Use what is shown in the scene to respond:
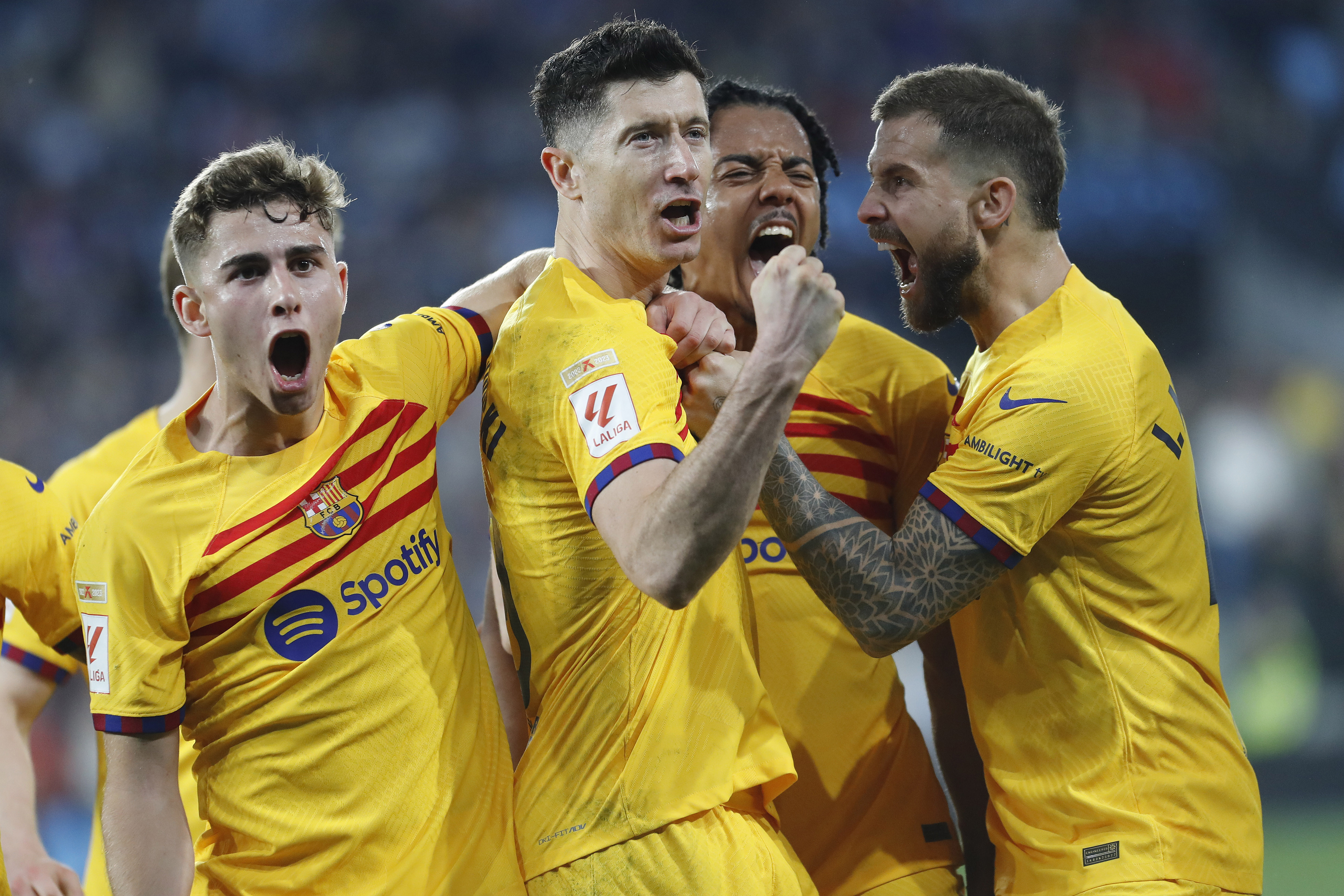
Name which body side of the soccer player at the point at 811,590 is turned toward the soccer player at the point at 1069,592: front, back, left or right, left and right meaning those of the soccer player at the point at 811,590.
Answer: left

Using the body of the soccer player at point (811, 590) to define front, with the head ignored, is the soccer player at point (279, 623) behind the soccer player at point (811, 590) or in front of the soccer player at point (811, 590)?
in front

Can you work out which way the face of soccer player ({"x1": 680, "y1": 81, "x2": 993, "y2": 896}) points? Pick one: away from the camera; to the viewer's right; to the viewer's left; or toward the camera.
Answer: toward the camera

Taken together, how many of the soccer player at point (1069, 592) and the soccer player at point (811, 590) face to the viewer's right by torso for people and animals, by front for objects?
0

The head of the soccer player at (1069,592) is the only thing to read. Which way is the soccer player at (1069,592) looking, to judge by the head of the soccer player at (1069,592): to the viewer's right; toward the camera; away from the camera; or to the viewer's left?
to the viewer's left

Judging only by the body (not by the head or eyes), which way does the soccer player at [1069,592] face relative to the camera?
to the viewer's left

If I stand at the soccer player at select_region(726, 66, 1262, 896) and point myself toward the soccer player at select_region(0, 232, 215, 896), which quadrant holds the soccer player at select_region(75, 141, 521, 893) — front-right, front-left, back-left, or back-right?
front-left

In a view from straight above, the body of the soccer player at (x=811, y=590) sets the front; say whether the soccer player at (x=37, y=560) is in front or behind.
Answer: in front

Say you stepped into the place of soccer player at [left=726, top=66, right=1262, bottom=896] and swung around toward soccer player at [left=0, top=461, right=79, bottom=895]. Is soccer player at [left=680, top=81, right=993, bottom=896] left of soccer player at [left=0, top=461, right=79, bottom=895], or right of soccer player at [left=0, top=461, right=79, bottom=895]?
right

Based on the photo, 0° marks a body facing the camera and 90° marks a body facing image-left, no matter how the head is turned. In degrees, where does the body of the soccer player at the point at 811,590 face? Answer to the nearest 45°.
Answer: approximately 45°
